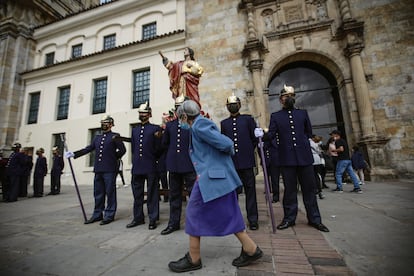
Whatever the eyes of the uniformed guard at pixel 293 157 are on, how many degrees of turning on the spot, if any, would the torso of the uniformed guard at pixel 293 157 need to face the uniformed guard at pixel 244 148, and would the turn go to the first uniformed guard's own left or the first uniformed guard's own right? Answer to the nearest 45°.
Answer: approximately 90° to the first uniformed guard's own right

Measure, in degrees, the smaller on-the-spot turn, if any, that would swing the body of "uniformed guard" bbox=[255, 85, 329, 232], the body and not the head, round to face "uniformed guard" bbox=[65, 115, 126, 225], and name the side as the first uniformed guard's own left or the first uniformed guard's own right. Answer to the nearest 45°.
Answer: approximately 90° to the first uniformed guard's own right

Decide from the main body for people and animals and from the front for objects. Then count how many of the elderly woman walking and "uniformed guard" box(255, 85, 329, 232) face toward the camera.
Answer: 1

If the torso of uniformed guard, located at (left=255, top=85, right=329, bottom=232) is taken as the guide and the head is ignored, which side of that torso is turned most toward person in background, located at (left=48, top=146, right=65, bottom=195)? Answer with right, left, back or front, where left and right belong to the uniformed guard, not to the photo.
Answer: right

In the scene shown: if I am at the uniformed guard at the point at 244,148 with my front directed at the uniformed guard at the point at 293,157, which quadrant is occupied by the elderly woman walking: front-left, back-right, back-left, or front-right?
back-right

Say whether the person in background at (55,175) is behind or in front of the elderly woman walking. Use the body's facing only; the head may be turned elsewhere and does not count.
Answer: in front

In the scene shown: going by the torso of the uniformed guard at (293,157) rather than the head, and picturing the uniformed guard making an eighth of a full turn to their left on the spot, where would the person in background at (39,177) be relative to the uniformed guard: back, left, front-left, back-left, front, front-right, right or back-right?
back-right
